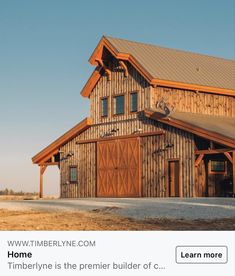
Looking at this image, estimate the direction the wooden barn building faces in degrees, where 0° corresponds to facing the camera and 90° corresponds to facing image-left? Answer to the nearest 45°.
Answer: approximately 45°
